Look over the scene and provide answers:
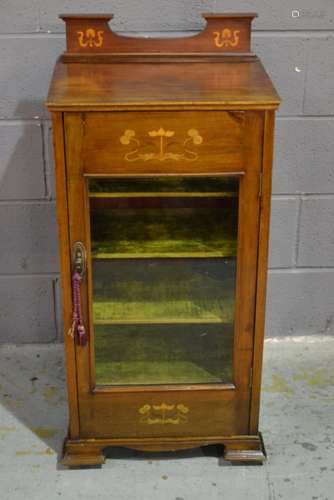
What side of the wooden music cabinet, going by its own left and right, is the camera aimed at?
front

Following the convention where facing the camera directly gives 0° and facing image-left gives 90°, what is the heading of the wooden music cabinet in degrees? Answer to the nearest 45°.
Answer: approximately 0°
